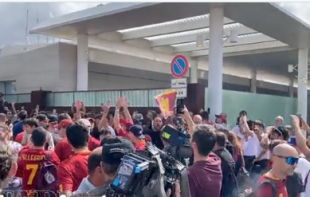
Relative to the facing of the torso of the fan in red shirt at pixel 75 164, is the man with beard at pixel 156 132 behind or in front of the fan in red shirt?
in front

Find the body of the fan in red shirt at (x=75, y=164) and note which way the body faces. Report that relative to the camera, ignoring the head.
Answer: away from the camera

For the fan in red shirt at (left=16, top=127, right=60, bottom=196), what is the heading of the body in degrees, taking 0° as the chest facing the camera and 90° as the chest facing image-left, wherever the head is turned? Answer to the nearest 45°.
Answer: approximately 180°

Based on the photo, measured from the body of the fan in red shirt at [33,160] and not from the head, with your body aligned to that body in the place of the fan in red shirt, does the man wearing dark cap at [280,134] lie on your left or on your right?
on your right

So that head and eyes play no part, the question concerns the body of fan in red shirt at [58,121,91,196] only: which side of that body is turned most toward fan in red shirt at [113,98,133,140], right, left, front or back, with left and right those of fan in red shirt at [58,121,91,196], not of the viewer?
front

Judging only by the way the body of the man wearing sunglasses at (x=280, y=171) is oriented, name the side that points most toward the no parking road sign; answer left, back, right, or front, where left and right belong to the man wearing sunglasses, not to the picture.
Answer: back

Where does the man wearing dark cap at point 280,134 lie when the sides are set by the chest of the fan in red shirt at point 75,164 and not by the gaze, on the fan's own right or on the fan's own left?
on the fan's own right

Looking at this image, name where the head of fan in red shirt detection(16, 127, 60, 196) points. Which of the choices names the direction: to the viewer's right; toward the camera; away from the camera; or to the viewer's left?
away from the camera

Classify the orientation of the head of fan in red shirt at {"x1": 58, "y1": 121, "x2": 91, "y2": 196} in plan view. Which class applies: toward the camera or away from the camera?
away from the camera

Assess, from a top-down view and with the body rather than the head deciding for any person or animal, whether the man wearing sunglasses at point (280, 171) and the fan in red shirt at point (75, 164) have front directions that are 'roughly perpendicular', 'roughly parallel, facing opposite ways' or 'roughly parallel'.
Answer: roughly perpendicular

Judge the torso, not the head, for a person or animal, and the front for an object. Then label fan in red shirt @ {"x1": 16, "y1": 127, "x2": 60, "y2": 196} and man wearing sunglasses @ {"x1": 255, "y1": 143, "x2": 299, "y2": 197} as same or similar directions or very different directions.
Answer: very different directions

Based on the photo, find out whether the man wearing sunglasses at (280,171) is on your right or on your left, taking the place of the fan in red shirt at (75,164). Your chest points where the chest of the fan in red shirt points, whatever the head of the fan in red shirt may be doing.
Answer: on your right

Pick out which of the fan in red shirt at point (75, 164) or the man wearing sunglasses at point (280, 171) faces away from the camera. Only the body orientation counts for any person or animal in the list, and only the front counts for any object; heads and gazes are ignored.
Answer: the fan in red shirt
